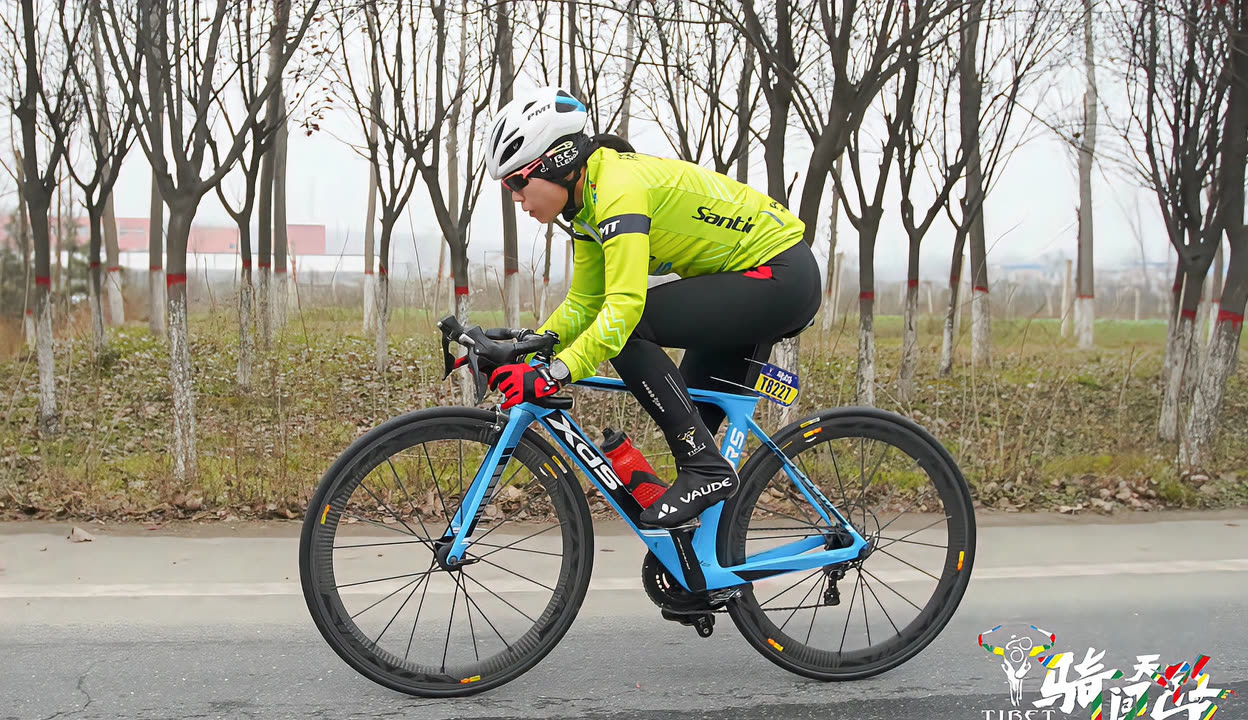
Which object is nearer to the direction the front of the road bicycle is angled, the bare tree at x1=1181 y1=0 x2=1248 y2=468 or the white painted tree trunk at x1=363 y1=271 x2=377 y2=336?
the white painted tree trunk

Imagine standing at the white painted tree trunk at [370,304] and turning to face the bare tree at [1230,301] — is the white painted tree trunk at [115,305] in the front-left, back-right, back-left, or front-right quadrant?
back-right

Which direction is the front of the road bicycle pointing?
to the viewer's left

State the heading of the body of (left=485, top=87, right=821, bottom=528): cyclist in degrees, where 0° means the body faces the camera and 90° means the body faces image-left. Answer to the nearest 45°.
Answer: approximately 90°

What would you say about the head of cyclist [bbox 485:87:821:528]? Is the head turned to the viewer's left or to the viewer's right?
to the viewer's left
